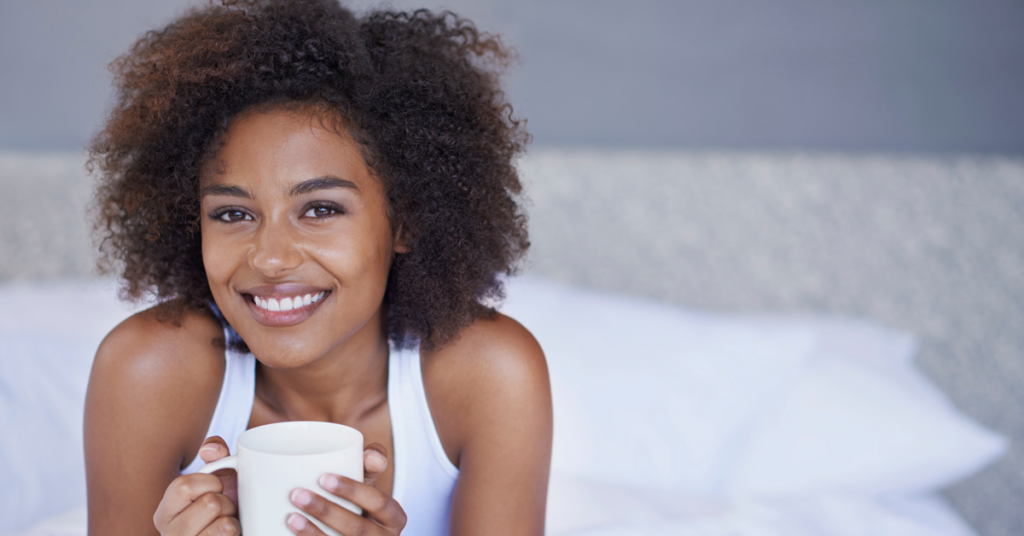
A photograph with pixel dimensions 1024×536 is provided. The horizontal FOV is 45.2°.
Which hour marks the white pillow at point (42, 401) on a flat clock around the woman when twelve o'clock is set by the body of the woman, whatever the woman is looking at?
The white pillow is roughly at 5 o'clock from the woman.

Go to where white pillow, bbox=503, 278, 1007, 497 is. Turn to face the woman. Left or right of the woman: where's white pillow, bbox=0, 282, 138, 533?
right

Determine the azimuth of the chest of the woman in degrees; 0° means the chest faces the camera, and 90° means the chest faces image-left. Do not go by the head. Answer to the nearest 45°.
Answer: approximately 0°
